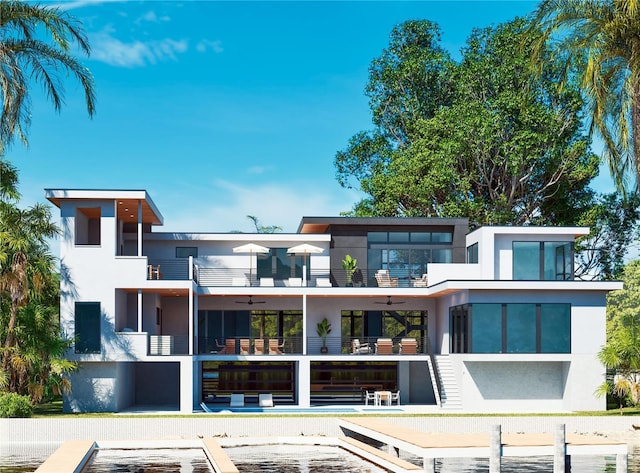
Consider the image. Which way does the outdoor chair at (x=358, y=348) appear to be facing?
to the viewer's right

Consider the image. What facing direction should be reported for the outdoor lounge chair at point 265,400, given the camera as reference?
facing the viewer

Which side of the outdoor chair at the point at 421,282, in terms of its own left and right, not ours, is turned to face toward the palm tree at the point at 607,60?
left

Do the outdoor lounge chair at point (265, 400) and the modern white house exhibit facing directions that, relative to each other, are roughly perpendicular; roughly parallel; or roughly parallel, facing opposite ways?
roughly parallel

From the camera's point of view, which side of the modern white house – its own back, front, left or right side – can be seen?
front

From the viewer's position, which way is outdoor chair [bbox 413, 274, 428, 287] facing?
facing to the left of the viewer

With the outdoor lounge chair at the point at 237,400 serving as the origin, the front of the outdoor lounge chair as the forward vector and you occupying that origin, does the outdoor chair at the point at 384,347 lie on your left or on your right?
on your left
